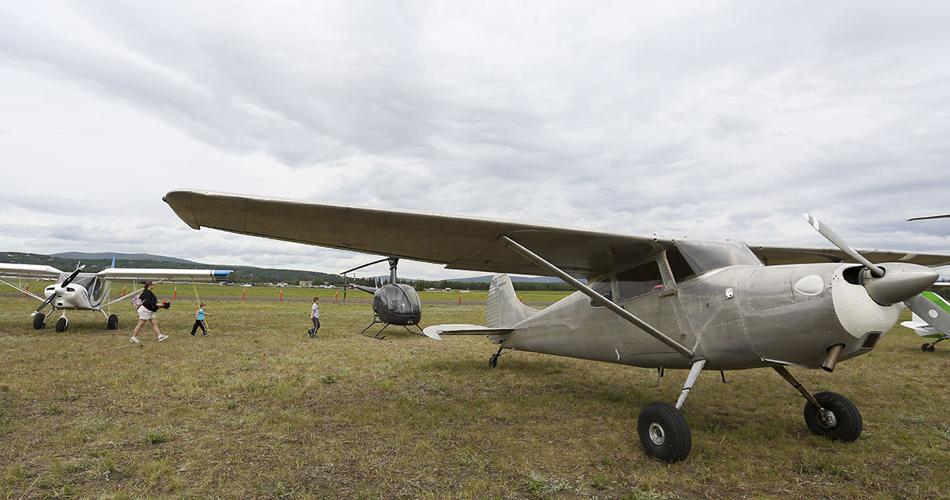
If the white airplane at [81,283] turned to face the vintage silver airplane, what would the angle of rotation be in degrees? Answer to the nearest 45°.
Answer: approximately 45° to its left

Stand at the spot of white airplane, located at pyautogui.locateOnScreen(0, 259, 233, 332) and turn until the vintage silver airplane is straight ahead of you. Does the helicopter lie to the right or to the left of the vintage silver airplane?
left

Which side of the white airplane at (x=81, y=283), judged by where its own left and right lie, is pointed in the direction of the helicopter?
left

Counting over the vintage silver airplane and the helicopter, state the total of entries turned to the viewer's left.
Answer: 0

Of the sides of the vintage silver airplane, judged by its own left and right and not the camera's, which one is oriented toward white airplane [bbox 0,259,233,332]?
back

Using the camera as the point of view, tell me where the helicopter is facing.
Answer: facing the viewer and to the right of the viewer

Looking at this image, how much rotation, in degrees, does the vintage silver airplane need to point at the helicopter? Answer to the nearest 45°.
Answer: approximately 180°

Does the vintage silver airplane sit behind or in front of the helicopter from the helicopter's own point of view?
in front

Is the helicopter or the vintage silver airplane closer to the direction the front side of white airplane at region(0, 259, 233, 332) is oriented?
the vintage silver airplane
